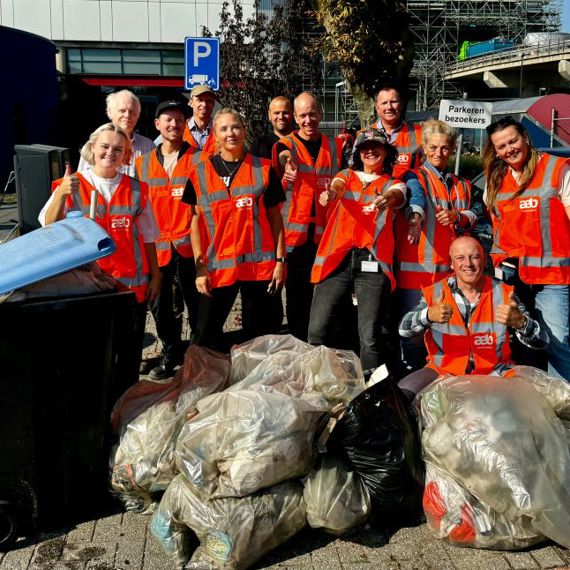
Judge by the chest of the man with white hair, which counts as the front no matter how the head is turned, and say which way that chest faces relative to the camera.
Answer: toward the camera

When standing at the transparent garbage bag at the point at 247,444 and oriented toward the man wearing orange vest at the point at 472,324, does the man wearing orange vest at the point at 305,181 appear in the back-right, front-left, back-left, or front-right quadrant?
front-left

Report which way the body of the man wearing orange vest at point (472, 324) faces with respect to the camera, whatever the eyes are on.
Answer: toward the camera

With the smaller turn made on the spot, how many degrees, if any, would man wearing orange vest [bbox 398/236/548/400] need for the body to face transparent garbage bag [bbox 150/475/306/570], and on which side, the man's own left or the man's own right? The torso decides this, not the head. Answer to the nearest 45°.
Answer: approximately 45° to the man's own right

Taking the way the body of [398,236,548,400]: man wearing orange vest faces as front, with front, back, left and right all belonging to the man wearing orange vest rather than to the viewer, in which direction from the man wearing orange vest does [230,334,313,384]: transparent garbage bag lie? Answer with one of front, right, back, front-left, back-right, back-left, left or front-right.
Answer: right

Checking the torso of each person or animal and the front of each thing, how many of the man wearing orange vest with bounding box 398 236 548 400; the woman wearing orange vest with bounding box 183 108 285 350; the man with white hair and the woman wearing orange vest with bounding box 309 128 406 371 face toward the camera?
4

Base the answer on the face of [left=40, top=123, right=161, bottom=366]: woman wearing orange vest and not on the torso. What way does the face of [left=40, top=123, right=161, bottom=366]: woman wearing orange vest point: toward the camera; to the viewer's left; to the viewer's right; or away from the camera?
toward the camera

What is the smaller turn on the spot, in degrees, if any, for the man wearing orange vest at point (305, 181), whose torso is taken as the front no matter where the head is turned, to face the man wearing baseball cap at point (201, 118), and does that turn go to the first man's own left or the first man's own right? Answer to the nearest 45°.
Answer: approximately 135° to the first man's own right

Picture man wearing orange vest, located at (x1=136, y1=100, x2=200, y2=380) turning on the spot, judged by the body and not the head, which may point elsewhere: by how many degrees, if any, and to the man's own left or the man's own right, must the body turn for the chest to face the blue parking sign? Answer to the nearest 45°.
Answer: approximately 180°

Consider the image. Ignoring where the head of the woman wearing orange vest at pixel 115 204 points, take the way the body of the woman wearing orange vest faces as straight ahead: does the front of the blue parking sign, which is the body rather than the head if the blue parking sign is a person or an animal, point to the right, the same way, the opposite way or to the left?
the same way

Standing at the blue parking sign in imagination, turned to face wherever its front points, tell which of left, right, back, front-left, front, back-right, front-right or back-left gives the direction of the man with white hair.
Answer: front

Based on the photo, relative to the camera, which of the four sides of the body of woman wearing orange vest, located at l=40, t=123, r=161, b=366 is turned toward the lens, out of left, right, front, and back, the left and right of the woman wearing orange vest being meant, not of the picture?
front

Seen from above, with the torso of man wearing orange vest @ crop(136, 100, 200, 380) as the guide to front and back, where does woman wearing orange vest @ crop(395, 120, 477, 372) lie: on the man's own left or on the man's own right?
on the man's own left

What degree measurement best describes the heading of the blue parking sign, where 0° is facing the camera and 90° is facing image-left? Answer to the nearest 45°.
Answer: approximately 0°

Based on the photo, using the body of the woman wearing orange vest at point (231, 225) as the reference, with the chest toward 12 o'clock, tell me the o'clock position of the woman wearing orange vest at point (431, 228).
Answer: the woman wearing orange vest at point (431, 228) is roughly at 9 o'clock from the woman wearing orange vest at point (231, 225).

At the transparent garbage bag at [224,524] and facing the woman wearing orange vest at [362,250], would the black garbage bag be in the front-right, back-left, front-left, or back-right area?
front-right

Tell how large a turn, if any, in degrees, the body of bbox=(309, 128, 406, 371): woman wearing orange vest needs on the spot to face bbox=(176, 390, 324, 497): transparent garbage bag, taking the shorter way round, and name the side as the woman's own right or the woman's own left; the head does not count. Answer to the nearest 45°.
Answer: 0° — they already face it

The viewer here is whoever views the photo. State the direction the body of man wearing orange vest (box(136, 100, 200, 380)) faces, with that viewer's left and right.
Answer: facing the viewer
